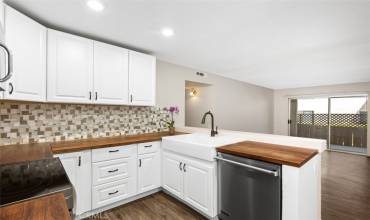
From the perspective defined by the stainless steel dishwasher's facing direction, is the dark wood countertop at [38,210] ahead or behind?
ahead

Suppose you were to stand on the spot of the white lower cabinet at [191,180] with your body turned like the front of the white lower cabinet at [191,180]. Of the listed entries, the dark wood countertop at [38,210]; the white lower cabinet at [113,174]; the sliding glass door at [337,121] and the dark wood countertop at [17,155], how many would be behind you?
1

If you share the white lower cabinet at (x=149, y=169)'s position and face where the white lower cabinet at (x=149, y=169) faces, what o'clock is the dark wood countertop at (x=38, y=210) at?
The dark wood countertop is roughly at 2 o'clock from the white lower cabinet.

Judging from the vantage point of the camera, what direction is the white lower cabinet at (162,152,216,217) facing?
facing the viewer and to the left of the viewer

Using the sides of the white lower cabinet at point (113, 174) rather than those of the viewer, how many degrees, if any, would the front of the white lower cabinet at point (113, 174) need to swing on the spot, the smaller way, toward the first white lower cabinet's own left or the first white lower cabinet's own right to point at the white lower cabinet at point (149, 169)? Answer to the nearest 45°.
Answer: approximately 45° to the first white lower cabinet's own left

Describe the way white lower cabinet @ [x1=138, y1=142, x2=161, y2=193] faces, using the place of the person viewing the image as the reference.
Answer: facing the viewer and to the right of the viewer

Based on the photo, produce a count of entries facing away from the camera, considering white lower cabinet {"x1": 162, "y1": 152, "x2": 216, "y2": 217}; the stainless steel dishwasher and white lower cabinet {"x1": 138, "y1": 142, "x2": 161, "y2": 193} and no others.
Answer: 0

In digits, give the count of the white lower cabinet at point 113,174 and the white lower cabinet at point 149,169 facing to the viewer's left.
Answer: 0

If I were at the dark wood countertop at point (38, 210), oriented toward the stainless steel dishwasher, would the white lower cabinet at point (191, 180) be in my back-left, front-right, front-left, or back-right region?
front-left

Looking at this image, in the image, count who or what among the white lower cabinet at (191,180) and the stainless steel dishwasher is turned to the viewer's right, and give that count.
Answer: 0

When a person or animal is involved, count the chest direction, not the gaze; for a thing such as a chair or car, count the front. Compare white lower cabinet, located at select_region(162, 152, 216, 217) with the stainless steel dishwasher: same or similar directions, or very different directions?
same or similar directions

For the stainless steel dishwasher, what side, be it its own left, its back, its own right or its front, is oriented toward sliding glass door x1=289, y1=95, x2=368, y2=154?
back

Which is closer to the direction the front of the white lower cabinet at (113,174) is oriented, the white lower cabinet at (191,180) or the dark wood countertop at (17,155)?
the white lower cabinet
